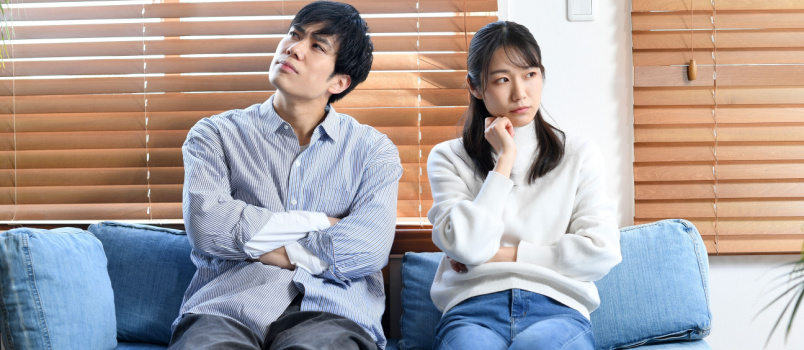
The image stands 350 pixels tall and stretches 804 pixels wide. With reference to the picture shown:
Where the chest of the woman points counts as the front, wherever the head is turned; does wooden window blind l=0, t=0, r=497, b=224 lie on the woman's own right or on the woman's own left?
on the woman's own right

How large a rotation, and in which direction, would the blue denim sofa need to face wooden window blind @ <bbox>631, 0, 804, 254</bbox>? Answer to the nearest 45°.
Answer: approximately 90° to its left

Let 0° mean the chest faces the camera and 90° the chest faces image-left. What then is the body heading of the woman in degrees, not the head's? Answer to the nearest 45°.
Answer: approximately 0°

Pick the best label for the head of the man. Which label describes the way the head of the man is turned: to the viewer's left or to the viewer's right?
to the viewer's left

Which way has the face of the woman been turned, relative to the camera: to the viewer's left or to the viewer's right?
to the viewer's right

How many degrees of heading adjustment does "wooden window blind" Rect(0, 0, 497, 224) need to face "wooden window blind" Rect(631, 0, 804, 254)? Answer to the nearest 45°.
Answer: approximately 90° to its left

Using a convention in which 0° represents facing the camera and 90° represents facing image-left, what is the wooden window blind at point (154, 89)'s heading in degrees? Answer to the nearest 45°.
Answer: approximately 0°

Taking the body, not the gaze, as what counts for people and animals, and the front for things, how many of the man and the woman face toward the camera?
2
